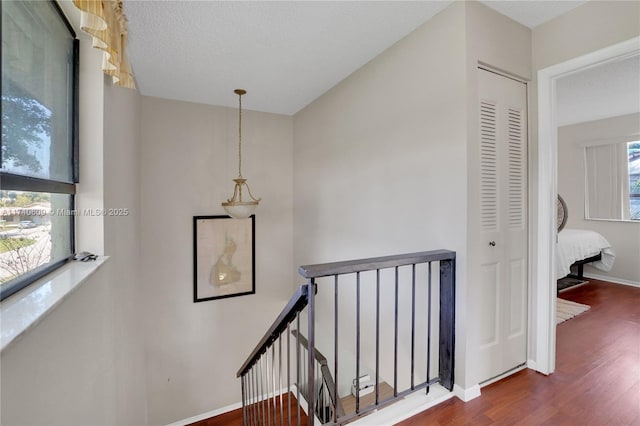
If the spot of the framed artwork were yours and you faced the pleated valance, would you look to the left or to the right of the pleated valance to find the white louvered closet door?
left

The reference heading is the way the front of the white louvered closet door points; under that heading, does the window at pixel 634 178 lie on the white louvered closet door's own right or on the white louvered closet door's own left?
on the white louvered closet door's own left

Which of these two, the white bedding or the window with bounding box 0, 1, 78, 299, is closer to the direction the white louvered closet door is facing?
the window

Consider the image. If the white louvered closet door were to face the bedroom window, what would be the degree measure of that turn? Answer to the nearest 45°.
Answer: approximately 135° to its left
